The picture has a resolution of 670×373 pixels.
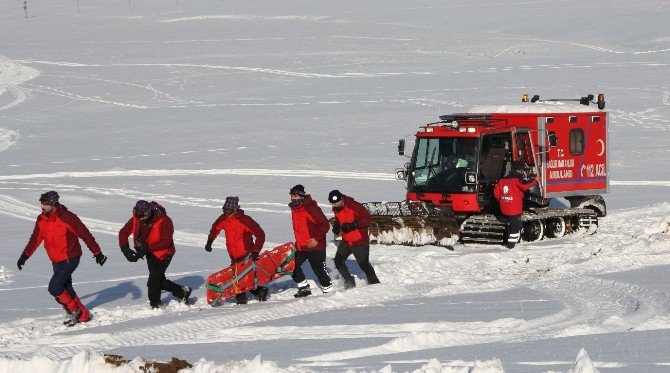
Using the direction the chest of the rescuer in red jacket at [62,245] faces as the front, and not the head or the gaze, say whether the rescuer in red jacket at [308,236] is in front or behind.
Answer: behind

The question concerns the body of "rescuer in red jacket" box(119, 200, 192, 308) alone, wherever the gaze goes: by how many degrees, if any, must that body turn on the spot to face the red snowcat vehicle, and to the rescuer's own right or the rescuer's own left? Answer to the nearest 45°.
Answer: approximately 180°

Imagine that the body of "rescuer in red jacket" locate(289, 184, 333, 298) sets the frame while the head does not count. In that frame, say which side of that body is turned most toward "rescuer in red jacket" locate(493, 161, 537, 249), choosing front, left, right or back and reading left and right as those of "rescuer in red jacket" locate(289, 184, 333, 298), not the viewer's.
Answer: back

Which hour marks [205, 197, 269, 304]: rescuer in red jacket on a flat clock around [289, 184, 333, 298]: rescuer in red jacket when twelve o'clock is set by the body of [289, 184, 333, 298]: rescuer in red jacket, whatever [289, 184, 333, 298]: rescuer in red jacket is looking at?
[205, 197, 269, 304]: rescuer in red jacket is roughly at 1 o'clock from [289, 184, 333, 298]: rescuer in red jacket.

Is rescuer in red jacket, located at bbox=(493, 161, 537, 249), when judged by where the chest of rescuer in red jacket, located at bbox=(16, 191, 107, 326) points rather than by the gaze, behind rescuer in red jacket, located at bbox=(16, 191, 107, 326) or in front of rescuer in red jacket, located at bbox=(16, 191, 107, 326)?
behind

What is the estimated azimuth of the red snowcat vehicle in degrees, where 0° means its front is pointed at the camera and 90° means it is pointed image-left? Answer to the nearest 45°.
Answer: approximately 45°

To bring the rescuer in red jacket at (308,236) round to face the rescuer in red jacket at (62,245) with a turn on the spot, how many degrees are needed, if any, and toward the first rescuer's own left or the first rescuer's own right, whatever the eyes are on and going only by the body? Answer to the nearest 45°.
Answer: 0° — they already face them

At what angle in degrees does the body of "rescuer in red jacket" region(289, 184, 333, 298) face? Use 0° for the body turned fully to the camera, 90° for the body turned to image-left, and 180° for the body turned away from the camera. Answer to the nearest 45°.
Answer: approximately 45°

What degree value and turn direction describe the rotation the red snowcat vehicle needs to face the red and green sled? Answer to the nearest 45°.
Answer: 0° — it already faces it
